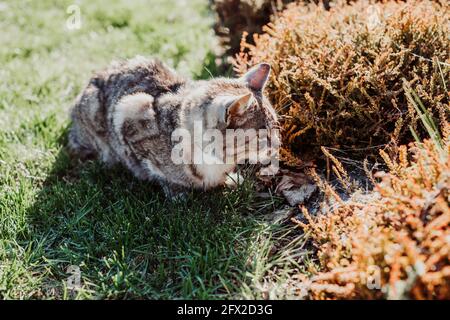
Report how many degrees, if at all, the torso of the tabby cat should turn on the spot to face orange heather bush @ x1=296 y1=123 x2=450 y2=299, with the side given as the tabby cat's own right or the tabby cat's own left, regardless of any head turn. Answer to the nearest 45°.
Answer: approximately 45° to the tabby cat's own right

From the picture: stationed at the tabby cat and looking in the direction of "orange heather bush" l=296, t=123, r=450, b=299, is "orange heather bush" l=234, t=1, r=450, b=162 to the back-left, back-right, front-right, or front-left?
front-left

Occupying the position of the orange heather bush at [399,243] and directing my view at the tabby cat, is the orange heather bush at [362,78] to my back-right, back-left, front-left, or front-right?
front-right

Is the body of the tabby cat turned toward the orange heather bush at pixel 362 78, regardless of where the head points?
yes

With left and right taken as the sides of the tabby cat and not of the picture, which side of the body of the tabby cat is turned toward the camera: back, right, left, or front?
right

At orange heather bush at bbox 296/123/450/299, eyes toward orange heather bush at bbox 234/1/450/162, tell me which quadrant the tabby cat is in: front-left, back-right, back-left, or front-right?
front-left
